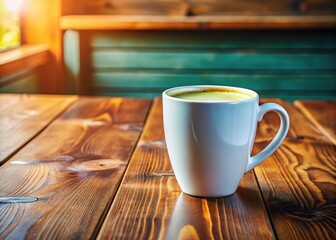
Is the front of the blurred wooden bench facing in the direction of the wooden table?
yes

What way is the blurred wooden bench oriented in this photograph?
toward the camera

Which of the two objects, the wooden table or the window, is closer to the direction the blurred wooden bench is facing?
the wooden table

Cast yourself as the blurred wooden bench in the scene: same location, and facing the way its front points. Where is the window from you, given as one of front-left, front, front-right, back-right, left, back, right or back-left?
right

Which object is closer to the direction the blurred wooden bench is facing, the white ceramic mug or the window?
the white ceramic mug

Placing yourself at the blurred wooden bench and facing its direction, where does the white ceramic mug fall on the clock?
The white ceramic mug is roughly at 12 o'clock from the blurred wooden bench.
